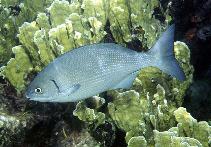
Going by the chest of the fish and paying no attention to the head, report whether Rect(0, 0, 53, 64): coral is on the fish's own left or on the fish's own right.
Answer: on the fish's own right

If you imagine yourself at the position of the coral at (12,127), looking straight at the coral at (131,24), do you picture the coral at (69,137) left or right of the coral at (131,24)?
right

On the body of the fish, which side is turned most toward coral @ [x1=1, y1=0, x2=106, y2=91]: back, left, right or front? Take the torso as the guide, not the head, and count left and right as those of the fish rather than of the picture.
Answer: right

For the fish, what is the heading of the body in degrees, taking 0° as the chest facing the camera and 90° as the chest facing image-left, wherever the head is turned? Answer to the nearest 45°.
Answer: approximately 90°

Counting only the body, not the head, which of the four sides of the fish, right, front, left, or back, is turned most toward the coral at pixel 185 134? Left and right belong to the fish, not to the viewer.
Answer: back
